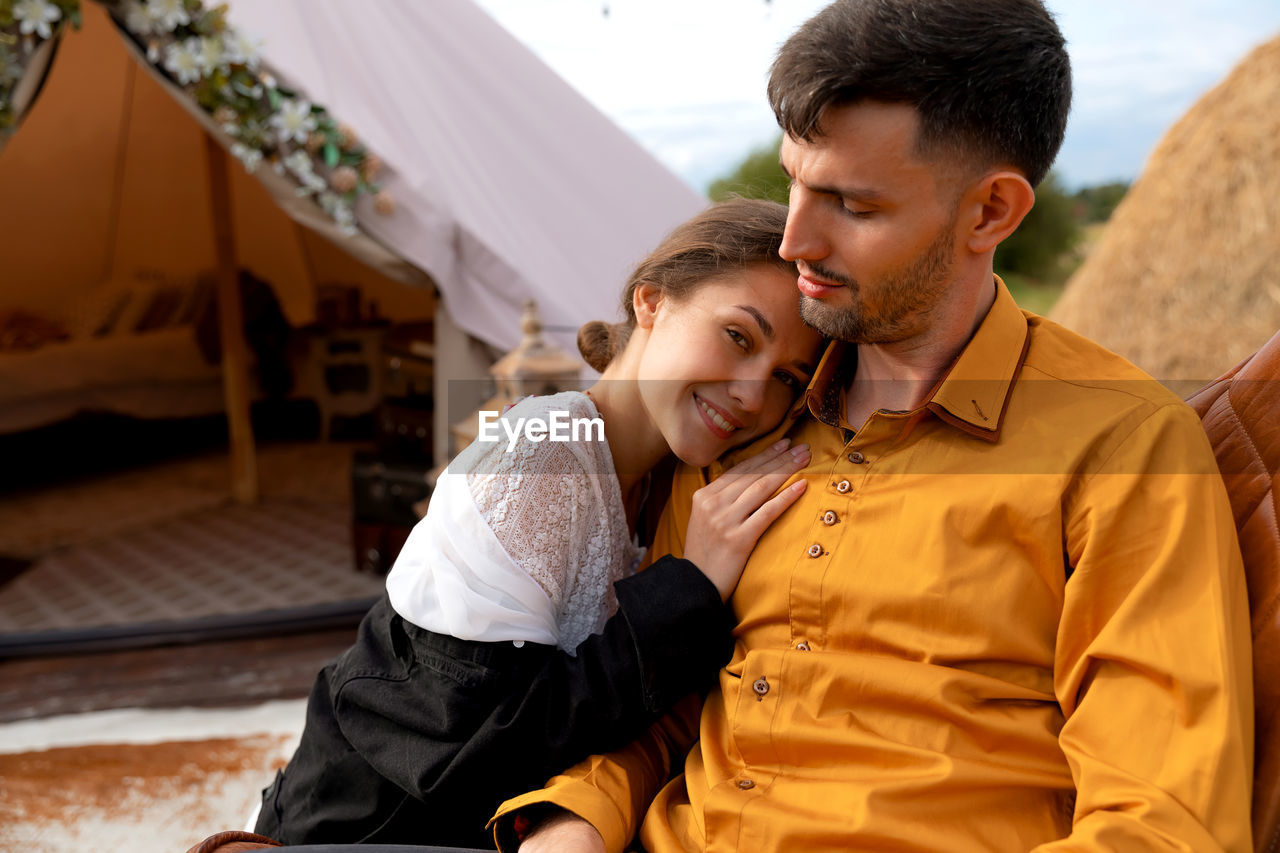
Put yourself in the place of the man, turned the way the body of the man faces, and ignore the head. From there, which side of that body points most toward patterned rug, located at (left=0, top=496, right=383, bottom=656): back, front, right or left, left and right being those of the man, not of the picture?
right

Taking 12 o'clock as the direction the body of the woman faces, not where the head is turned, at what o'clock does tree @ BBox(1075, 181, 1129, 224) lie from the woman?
The tree is roughly at 10 o'clock from the woman.

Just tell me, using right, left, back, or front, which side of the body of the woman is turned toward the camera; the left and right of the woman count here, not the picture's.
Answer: right

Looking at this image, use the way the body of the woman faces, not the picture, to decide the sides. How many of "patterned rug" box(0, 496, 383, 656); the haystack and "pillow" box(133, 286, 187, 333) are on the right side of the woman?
0

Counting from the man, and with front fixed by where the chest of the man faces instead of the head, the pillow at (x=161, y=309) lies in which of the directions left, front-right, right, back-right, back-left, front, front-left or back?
right

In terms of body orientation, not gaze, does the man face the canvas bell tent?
no

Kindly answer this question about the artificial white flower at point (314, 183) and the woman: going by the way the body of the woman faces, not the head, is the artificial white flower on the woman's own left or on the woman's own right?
on the woman's own left

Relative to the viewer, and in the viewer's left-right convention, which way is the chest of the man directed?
facing the viewer and to the left of the viewer

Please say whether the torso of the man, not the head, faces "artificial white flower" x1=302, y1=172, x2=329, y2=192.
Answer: no

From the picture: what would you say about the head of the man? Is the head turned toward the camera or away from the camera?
toward the camera

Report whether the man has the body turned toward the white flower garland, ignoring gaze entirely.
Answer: no

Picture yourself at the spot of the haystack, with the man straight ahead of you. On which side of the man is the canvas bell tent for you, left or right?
right

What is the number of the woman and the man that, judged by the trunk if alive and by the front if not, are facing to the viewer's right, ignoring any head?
1

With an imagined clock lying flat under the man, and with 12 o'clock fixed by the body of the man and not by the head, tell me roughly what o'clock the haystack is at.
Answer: The haystack is roughly at 5 o'clock from the man.
